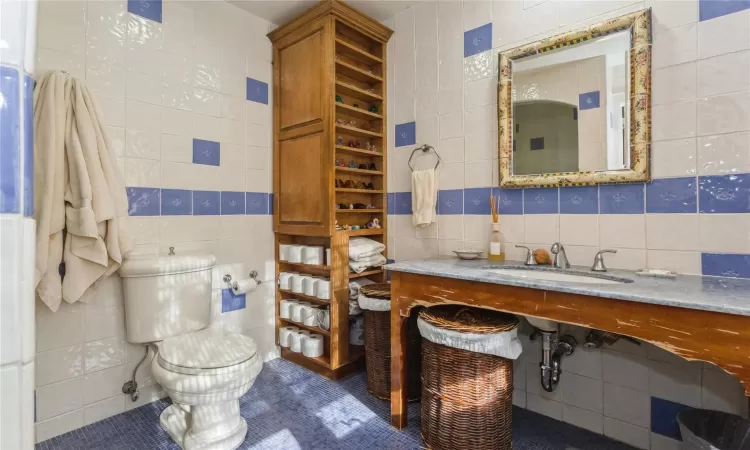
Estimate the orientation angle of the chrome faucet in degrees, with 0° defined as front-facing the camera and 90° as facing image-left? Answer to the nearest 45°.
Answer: approximately 45°

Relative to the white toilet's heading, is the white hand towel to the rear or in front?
in front

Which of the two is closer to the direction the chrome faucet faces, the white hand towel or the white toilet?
the white toilet

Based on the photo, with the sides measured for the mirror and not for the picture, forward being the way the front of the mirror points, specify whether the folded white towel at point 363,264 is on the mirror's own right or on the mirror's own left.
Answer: on the mirror's own right

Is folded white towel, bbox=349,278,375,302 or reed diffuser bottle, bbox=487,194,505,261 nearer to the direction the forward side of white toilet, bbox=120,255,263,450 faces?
the reed diffuser bottle

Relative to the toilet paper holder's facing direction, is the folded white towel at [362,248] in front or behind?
in front

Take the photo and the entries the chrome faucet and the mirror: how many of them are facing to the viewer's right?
0

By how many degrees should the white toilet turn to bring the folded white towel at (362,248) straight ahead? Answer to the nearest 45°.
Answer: approximately 45° to its left

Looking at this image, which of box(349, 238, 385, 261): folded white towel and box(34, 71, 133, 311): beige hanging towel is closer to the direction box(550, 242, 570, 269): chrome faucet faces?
the beige hanging towel

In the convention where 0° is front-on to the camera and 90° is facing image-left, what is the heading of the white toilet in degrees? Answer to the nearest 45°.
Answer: approximately 315°

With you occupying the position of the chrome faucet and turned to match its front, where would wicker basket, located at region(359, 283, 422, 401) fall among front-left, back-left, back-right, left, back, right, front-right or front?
front-right

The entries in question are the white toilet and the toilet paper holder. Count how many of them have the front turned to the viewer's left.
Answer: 0

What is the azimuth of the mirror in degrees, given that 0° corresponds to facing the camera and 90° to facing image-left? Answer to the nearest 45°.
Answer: approximately 45°
